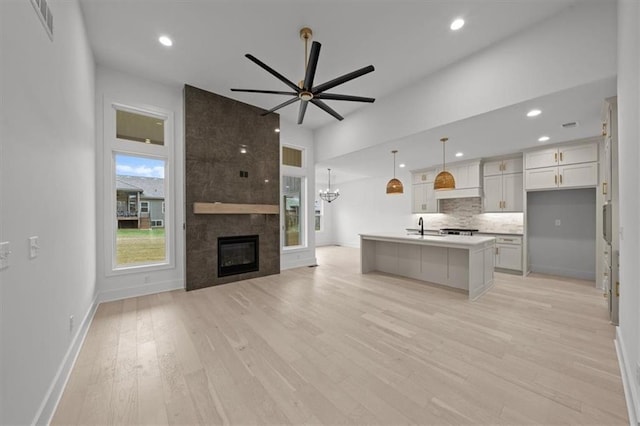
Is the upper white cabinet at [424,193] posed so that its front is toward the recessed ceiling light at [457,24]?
yes

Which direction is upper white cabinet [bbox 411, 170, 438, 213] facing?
toward the camera

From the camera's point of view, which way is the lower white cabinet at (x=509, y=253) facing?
toward the camera

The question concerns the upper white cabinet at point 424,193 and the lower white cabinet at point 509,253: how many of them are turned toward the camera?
2

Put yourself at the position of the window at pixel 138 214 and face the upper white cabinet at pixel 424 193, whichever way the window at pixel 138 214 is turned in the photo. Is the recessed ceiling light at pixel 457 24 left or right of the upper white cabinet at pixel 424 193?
right

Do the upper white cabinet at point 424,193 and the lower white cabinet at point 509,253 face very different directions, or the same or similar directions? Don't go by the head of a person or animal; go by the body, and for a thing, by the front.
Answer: same or similar directions

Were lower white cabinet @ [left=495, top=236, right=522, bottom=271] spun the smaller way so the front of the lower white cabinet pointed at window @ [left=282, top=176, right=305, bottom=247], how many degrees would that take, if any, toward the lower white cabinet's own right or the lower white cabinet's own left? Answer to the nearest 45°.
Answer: approximately 45° to the lower white cabinet's own right

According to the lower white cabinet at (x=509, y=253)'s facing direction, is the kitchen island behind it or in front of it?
in front

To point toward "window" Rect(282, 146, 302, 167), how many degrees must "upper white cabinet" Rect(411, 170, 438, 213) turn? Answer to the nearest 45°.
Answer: approximately 45° to its right

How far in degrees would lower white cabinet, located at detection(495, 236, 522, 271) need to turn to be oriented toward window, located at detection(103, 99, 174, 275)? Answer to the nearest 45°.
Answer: approximately 45° to its right

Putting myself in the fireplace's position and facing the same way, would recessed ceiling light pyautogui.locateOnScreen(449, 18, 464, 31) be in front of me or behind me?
in front

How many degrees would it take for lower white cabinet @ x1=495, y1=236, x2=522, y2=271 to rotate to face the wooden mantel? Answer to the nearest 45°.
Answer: approximately 45° to its right

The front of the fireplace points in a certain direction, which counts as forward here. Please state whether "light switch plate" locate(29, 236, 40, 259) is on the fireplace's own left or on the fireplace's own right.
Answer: on the fireplace's own right

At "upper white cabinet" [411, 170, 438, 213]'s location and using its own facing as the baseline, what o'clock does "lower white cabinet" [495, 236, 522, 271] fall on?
The lower white cabinet is roughly at 10 o'clock from the upper white cabinet.

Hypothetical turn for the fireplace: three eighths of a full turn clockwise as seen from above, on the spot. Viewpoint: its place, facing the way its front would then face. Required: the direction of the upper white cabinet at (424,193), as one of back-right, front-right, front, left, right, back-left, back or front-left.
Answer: back

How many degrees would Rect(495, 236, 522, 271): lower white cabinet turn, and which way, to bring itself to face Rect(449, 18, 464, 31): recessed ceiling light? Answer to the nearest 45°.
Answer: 0° — it already faces it
